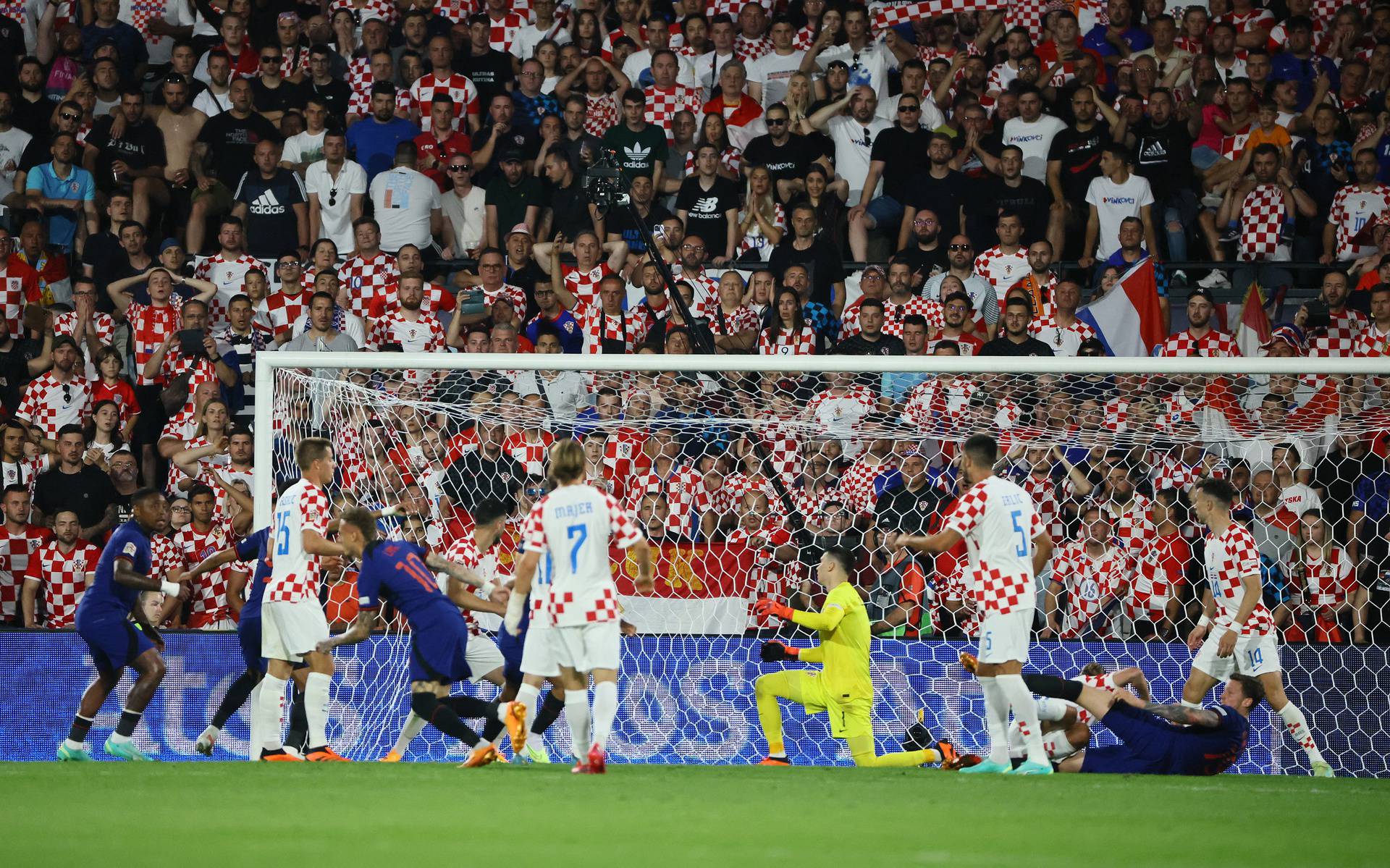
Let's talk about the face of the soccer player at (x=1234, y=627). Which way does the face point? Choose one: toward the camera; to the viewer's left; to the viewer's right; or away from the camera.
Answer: to the viewer's left

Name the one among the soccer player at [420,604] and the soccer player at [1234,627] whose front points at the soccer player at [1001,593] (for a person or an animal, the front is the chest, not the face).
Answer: the soccer player at [1234,627]

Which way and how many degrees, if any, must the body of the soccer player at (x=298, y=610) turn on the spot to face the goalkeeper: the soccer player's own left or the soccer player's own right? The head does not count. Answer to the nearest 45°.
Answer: approximately 45° to the soccer player's own right

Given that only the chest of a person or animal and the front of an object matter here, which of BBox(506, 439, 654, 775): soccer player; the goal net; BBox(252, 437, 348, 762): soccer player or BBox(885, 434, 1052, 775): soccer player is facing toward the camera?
the goal net

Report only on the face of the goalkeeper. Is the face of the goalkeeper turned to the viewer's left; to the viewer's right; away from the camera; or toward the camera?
to the viewer's left

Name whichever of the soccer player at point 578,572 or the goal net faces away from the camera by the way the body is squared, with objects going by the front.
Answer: the soccer player

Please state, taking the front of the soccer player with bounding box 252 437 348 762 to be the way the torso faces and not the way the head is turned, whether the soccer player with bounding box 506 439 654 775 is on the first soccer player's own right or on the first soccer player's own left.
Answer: on the first soccer player's own right

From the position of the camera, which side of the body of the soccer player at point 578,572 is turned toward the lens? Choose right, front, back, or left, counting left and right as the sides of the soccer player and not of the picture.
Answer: back

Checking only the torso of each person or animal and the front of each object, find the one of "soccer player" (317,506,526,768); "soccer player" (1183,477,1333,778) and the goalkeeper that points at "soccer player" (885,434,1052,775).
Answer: "soccer player" (1183,477,1333,778)

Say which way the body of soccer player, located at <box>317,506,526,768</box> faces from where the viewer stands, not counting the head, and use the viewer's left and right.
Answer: facing away from the viewer and to the left of the viewer

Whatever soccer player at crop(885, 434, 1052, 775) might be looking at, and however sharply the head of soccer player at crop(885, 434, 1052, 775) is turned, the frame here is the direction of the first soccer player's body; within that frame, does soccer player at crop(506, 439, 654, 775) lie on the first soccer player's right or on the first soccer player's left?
on the first soccer player's left

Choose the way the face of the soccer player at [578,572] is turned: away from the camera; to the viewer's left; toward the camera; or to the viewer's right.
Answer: away from the camera

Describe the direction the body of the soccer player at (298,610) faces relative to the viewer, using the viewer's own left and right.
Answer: facing away from the viewer and to the right of the viewer

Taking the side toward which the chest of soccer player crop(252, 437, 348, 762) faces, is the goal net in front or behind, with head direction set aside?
in front
